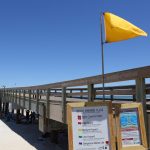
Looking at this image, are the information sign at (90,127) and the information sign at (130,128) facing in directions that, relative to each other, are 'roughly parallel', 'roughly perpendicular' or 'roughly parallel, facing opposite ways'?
roughly parallel

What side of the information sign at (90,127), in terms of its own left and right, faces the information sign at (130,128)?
left

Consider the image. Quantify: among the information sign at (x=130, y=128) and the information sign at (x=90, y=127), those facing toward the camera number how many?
2

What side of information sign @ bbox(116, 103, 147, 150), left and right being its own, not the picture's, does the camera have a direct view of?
front

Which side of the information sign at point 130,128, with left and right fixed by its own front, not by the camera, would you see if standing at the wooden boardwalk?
back

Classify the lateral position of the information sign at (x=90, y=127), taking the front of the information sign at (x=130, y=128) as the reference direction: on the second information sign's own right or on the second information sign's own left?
on the second information sign's own right

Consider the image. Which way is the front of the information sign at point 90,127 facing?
toward the camera

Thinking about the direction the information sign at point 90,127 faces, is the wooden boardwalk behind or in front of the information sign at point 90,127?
behind
